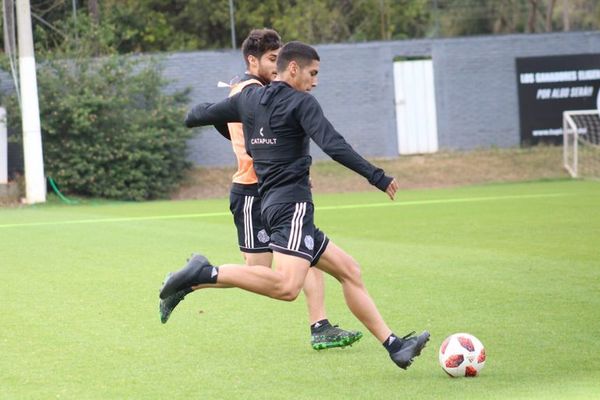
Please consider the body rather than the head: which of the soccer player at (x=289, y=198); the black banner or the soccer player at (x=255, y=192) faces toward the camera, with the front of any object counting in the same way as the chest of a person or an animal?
the black banner

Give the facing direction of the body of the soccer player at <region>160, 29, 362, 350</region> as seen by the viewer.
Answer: to the viewer's right

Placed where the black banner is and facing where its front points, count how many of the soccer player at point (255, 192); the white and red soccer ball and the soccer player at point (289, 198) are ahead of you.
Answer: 3

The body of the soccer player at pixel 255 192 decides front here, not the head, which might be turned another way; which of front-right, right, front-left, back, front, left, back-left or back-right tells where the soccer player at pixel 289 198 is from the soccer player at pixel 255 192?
right

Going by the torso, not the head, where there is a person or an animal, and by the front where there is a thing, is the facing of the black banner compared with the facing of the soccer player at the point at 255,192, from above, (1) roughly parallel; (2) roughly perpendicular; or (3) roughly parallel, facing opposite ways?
roughly perpendicular

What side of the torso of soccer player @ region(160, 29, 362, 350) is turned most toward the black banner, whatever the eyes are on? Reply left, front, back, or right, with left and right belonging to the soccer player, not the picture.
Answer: left

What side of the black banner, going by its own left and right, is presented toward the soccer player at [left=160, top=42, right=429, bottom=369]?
front

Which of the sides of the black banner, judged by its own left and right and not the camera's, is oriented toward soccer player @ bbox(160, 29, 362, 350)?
front

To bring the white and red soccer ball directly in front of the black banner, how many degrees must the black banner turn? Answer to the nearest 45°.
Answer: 0° — it already faces it

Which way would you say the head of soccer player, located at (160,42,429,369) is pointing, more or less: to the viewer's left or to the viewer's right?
to the viewer's right

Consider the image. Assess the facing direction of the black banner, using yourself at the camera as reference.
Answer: facing the viewer

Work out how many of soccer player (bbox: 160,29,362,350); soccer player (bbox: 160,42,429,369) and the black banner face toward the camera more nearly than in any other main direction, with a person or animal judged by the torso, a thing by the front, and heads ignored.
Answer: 1

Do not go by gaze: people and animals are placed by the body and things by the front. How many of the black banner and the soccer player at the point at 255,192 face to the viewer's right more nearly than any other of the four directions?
1

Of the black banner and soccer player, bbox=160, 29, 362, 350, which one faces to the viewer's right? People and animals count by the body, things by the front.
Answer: the soccer player
